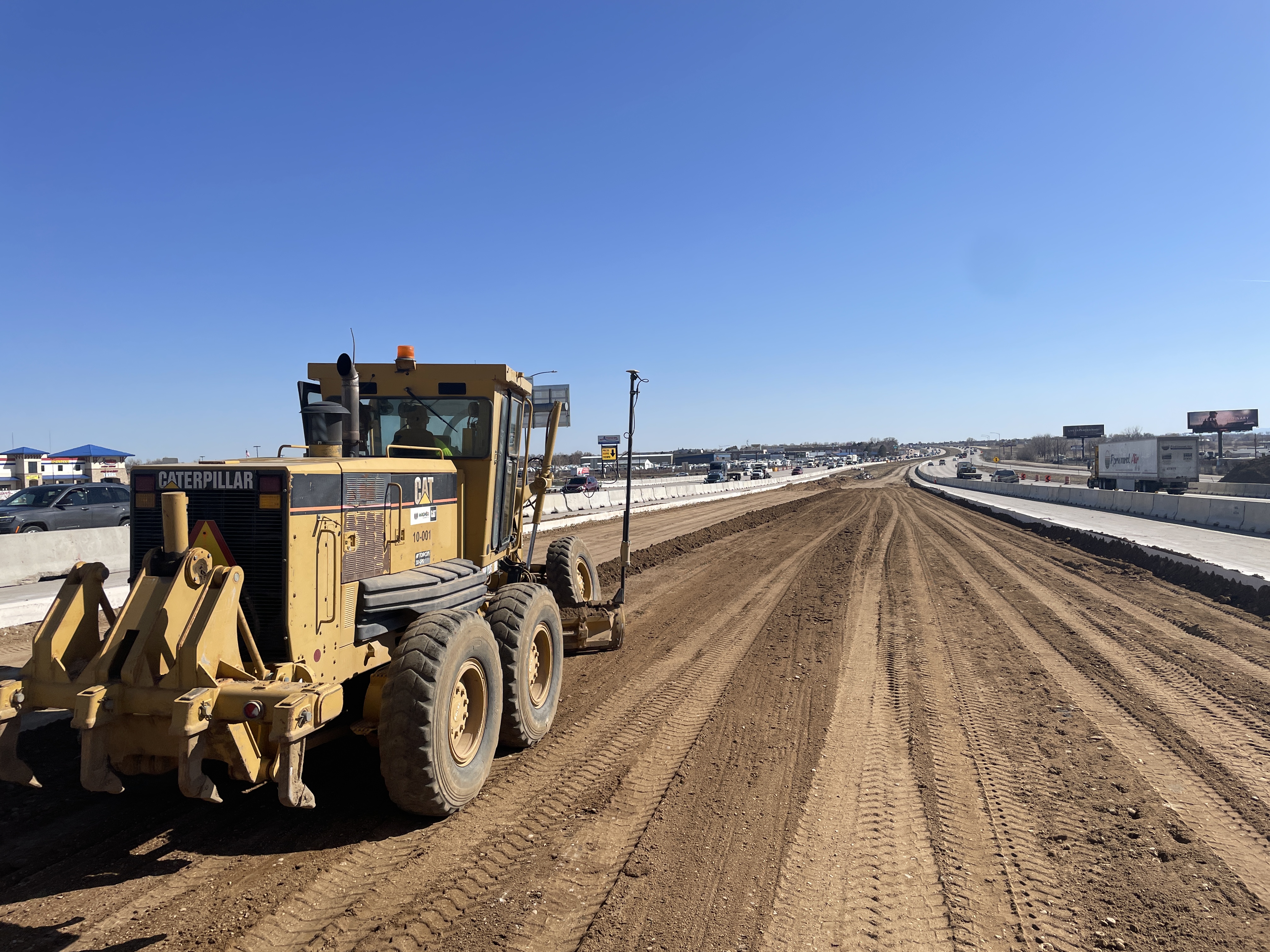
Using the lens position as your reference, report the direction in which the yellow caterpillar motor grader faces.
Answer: facing away from the viewer and to the right of the viewer

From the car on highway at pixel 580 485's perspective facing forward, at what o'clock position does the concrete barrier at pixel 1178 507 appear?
The concrete barrier is roughly at 9 o'clock from the car on highway.

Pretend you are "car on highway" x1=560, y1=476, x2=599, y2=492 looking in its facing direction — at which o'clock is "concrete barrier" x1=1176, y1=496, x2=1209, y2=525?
The concrete barrier is roughly at 9 o'clock from the car on highway.

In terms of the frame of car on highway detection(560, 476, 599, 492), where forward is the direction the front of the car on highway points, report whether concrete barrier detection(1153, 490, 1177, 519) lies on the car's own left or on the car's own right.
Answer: on the car's own left

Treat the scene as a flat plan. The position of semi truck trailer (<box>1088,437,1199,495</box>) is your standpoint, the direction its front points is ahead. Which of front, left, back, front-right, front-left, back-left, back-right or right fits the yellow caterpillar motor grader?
back-left

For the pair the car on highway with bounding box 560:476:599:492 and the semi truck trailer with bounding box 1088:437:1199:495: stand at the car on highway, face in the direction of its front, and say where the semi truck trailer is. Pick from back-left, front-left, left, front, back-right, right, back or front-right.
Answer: back-left

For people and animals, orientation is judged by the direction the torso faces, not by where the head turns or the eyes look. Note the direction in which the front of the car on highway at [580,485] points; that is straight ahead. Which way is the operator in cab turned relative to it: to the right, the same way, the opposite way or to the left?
the opposite way

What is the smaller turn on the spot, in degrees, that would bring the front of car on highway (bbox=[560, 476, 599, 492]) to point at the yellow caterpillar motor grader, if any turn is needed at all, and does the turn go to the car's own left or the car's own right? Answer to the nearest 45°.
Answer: approximately 45° to the car's own left

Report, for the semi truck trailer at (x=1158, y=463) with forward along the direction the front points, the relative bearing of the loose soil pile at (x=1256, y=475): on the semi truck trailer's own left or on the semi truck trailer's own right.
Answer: on the semi truck trailer's own right

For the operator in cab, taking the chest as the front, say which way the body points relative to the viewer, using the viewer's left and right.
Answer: facing away from the viewer and to the right of the viewer

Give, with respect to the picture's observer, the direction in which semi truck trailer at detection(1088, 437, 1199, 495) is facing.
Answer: facing away from the viewer and to the left of the viewer

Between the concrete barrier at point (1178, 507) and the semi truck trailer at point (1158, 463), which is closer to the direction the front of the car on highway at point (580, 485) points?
the concrete barrier

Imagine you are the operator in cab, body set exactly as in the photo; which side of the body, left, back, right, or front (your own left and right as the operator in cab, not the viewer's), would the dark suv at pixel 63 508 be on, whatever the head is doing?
left
